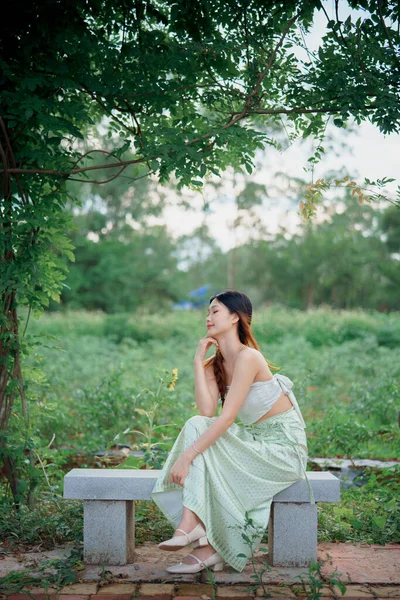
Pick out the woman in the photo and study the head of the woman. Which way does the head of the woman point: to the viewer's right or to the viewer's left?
to the viewer's left

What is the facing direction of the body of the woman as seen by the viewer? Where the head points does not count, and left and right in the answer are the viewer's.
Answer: facing to the left of the viewer
